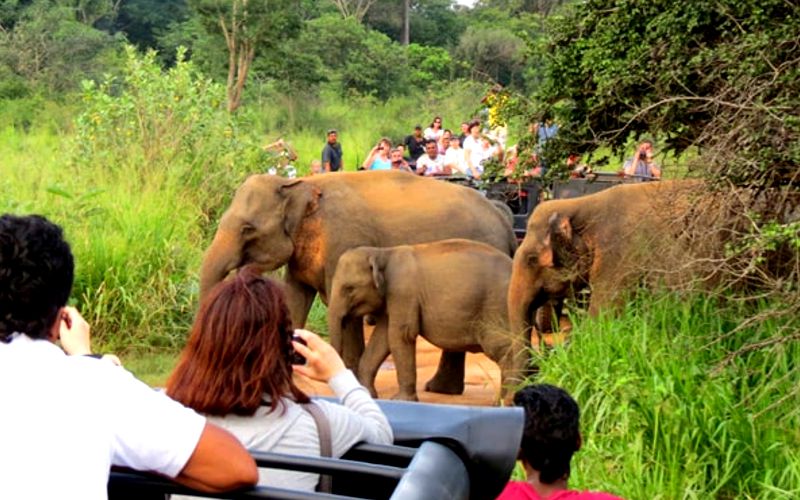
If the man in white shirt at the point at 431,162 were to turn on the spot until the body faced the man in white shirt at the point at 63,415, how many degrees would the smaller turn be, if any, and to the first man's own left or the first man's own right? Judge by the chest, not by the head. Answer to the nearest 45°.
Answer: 0° — they already face them

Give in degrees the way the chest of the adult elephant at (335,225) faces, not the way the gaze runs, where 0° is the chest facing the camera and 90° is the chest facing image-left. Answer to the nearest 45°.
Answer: approximately 90°

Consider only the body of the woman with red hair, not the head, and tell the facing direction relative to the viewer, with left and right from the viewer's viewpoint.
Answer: facing away from the viewer and to the right of the viewer

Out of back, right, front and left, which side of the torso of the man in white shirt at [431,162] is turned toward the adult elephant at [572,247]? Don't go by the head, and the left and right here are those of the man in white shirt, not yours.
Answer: front

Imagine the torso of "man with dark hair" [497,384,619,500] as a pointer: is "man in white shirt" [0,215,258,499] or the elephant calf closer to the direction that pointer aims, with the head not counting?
the elephant calf

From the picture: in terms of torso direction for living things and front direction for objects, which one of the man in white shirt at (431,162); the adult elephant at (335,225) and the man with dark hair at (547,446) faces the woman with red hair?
the man in white shirt

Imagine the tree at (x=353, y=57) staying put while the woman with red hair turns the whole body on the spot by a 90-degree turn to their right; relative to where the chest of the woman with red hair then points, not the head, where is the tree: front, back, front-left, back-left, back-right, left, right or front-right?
back-left

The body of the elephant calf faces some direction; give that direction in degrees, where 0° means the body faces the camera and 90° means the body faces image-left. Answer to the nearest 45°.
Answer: approximately 90°

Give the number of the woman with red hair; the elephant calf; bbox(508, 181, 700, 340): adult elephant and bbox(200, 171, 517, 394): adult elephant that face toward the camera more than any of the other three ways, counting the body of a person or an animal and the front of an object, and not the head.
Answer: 0

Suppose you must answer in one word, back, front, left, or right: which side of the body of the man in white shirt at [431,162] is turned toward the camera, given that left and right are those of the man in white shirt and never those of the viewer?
front

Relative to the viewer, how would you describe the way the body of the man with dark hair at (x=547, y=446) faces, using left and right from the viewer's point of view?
facing away from the viewer

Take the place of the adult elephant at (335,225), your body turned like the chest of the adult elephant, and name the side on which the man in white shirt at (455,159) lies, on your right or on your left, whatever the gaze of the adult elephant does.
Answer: on your right

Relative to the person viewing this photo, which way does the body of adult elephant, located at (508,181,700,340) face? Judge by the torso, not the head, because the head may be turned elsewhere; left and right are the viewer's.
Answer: facing to the left of the viewer

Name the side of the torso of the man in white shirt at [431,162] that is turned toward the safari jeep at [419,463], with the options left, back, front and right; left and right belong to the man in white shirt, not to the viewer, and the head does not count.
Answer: front

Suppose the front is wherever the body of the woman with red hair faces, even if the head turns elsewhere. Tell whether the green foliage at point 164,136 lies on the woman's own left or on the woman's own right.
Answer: on the woman's own left

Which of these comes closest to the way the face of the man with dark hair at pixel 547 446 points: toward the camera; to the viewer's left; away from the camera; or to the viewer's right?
away from the camera

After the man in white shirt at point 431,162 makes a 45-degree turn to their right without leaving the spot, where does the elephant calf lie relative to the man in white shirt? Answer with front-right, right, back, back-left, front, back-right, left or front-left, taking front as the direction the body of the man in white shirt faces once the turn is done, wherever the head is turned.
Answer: front-left
